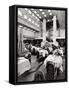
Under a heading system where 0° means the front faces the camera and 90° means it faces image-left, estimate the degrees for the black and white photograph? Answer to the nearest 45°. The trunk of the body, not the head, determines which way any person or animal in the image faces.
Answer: approximately 315°
